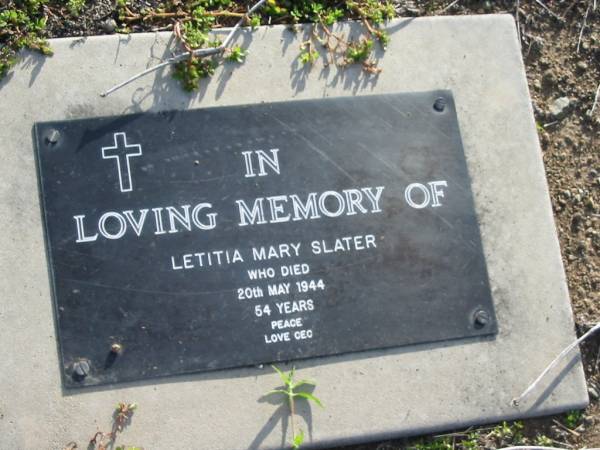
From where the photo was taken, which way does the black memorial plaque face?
toward the camera

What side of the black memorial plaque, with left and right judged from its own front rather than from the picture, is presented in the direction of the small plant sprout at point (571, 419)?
left
